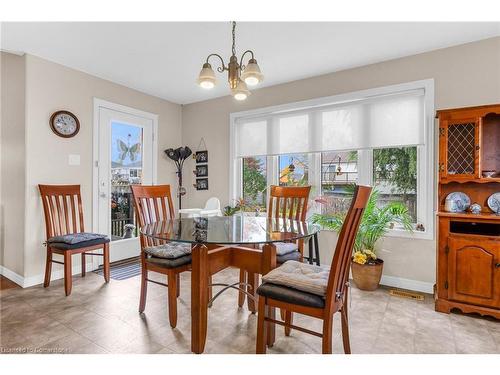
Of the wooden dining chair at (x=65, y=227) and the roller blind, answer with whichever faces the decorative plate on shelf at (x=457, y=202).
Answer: the wooden dining chair

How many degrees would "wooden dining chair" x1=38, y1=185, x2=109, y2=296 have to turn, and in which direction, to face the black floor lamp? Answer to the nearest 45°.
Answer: approximately 90° to its left

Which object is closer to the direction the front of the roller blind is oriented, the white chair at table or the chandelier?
the chandelier

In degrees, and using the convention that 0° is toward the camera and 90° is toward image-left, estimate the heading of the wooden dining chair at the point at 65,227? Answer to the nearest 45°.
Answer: approximately 315°

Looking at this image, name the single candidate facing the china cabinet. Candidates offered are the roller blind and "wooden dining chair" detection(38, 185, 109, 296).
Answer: the wooden dining chair

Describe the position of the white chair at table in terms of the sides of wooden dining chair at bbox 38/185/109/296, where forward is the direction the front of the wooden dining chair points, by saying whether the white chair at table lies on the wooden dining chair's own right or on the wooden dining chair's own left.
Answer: on the wooden dining chair's own left

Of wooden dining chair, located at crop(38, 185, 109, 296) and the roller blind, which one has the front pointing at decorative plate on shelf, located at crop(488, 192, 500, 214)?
the wooden dining chair

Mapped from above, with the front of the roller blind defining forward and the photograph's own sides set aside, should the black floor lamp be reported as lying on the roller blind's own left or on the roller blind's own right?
on the roller blind's own right
